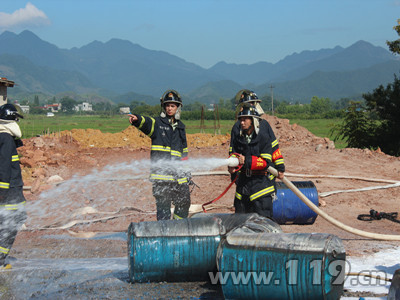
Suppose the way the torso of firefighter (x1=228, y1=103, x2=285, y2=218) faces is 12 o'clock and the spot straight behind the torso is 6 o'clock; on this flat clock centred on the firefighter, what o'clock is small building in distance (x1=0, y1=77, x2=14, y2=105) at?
The small building in distance is roughly at 3 o'clock from the firefighter.

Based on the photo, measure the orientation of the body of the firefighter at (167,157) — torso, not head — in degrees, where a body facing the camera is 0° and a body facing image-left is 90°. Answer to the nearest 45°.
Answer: approximately 0°

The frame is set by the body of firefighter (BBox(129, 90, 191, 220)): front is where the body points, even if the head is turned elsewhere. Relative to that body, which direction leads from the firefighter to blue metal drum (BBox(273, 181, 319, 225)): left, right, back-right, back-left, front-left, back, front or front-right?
back-left

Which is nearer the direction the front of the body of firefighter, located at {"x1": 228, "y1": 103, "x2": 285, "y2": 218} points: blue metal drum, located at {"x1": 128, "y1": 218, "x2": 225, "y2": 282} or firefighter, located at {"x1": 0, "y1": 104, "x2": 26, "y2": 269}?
the blue metal drum

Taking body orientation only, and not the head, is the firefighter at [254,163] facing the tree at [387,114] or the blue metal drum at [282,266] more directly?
the blue metal drum

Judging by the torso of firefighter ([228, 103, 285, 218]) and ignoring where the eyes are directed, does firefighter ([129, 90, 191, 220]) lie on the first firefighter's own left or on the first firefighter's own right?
on the first firefighter's own right

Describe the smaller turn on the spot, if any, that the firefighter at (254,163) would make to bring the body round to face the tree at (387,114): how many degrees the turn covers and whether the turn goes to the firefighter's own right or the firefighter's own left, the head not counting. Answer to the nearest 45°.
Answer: approximately 135° to the firefighter's own right

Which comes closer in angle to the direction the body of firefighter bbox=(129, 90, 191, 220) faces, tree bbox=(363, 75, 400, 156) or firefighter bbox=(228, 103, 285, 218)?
the firefighter
